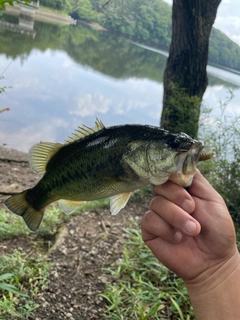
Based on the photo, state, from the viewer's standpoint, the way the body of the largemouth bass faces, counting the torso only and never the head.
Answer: to the viewer's right

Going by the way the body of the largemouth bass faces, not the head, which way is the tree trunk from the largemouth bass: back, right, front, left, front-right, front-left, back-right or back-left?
left
